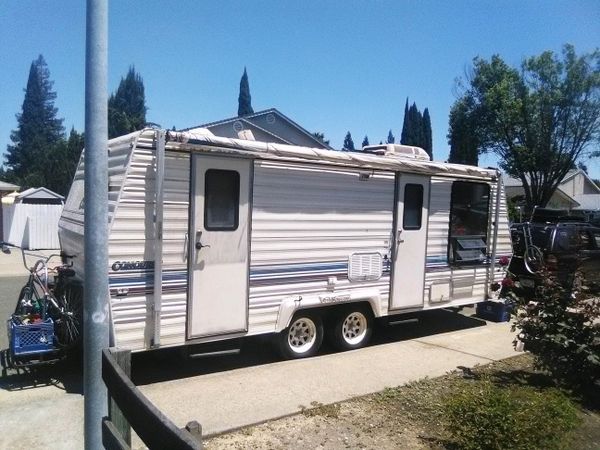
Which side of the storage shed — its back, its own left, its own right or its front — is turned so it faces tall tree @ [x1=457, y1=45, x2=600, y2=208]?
left

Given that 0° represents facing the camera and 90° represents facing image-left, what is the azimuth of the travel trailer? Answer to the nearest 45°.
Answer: approximately 225°

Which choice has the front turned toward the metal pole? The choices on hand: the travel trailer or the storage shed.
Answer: the storage shed

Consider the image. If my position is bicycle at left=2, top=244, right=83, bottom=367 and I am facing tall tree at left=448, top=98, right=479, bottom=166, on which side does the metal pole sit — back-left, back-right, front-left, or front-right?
back-right

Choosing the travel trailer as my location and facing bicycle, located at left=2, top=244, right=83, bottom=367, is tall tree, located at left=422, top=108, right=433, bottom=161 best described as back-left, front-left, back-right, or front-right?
back-right

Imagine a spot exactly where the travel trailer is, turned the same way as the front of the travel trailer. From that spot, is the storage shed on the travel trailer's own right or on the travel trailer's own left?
on the travel trailer's own left

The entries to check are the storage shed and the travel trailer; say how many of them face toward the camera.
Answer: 1

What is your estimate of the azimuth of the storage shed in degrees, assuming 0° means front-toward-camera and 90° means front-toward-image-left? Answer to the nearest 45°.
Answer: approximately 0°

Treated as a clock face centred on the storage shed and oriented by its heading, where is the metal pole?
The metal pole is roughly at 12 o'clock from the storage shed.

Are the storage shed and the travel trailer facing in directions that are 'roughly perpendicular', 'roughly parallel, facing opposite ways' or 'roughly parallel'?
roughly perpendicular
